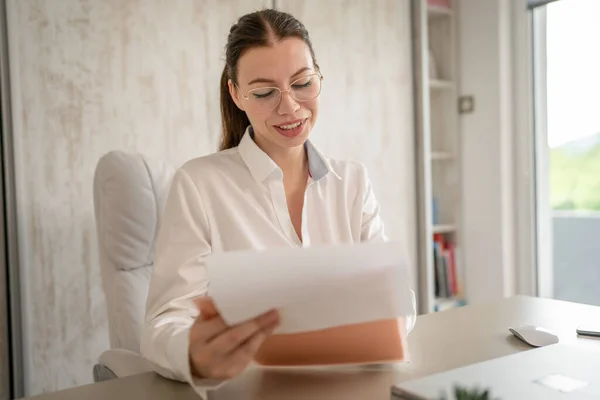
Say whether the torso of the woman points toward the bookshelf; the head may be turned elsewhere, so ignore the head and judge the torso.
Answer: no

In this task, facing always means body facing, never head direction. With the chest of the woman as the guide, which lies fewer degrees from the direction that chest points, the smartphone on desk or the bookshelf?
the smartphone on desk

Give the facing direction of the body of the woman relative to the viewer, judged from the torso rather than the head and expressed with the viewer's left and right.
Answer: facing the viewer and to the right of the viewer

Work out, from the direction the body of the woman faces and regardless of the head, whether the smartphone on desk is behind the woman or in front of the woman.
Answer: in front
